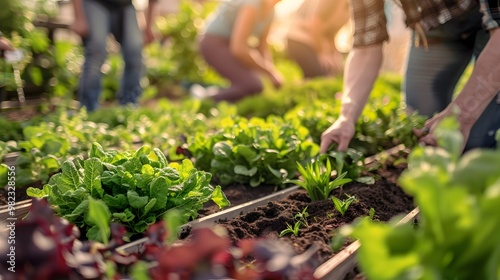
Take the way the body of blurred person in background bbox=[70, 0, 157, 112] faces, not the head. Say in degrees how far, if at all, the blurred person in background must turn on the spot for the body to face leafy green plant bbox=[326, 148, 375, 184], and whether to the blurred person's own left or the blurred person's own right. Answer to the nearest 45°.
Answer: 0° — they already face it

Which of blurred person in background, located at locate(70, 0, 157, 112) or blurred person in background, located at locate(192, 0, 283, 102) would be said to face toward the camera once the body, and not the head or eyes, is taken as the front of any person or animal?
blurred person in background, located at locate(70, 0, 157, 112)

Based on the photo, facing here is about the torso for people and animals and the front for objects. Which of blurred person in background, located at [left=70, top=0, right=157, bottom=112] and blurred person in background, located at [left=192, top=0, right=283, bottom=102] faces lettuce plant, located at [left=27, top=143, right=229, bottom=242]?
blurred person in background, located at [left=70, top=0, right=157, bottom=112]

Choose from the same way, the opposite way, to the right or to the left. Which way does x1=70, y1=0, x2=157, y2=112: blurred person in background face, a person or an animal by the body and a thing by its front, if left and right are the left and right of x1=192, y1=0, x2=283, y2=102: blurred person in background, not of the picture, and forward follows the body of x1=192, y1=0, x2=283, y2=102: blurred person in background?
to the right

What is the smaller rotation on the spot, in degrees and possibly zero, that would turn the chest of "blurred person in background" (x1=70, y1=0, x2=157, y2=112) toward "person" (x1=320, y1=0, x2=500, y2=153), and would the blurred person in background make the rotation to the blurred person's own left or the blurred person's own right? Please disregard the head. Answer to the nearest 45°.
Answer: approximately 45° to the blurred person's own left

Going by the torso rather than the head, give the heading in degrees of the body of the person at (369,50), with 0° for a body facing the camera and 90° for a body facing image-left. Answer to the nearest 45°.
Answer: approximately 45°

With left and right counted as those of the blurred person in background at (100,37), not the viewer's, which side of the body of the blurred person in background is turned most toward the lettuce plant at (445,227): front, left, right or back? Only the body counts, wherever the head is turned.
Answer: front

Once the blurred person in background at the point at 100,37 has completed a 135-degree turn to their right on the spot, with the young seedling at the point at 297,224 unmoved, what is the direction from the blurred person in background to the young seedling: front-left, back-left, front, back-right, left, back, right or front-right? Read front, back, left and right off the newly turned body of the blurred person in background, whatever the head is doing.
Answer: back-left

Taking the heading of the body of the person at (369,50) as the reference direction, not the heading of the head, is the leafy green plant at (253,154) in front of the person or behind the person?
in front

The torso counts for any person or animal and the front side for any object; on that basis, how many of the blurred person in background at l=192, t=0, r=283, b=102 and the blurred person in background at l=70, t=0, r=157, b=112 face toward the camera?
1

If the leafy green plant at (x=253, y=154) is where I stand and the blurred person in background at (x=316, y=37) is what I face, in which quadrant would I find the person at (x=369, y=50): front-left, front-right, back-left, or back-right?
front-right

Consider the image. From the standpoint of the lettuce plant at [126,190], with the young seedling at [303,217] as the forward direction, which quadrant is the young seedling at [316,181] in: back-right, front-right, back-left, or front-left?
front-left

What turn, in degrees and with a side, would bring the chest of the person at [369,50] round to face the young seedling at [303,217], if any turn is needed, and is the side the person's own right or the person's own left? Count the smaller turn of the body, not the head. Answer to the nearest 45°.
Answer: approximately 45° to the person's own left

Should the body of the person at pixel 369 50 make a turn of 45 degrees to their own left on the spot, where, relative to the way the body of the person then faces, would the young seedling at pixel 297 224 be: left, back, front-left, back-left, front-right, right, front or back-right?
front

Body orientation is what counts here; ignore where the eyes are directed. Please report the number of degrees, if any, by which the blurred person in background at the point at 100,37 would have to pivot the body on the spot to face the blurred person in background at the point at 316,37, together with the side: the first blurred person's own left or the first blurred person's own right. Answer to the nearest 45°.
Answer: approximately 135° to the first blurred person's own left

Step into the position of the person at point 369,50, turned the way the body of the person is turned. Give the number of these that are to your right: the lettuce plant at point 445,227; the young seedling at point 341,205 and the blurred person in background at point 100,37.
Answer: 1

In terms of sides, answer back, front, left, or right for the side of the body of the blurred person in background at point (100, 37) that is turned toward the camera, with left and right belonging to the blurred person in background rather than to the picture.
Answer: front

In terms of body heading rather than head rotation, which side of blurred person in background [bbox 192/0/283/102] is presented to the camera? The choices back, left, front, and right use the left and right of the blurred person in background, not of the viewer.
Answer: right
